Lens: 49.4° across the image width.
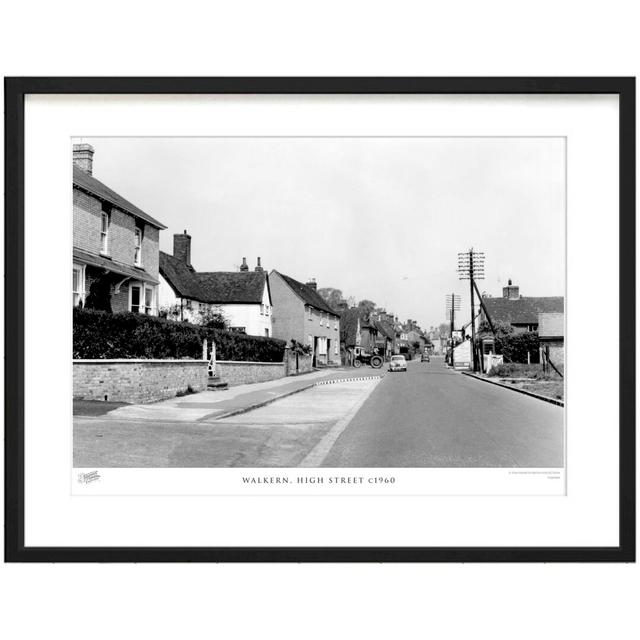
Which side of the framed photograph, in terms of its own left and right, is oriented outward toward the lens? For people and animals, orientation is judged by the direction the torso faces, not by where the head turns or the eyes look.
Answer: front
